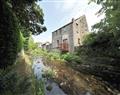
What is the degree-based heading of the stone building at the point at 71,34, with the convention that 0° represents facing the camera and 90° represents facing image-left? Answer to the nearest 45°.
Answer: approximately 45°

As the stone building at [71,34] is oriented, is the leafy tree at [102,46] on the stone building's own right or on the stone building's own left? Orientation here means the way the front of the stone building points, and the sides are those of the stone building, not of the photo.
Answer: on the stone building's own left
